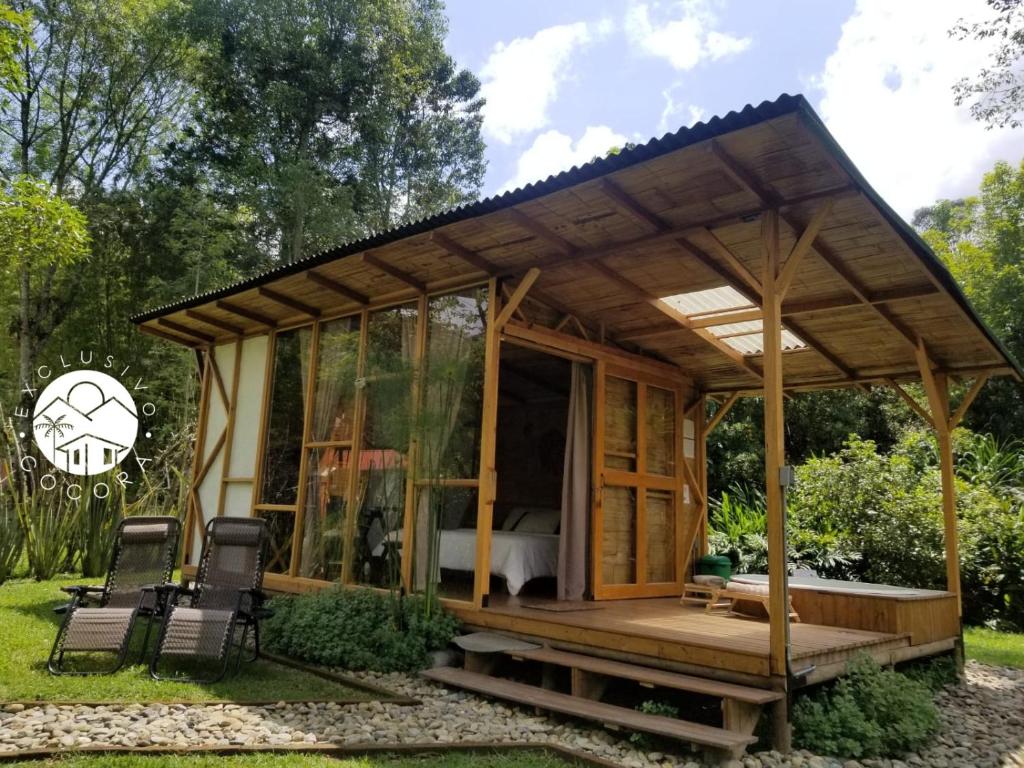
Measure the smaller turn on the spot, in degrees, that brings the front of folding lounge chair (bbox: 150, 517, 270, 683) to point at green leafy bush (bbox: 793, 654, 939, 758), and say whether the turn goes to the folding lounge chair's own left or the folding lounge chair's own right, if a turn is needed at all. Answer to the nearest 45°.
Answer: approximately 90° to the folding lounge chair's own left

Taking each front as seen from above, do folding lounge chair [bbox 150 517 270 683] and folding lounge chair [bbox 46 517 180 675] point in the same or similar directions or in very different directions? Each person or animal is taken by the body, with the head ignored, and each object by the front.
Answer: same or similar directions

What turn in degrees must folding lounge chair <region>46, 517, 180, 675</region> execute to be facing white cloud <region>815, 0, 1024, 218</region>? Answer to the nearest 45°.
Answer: approximately 135° to its left

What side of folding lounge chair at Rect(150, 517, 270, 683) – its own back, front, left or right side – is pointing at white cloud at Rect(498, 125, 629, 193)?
back

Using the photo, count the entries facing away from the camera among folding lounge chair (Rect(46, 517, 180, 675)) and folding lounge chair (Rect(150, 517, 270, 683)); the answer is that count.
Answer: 0

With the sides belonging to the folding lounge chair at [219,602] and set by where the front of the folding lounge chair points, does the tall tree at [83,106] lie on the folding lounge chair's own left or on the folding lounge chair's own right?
on the folding lounge chair's own right

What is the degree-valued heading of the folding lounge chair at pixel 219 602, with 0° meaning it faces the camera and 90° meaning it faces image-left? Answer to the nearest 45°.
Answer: approximately 45°

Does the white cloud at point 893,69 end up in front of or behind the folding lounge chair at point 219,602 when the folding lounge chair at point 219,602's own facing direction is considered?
behind

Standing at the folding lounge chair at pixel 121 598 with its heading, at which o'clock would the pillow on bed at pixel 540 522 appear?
The pillow on bed is roughly at 7 o'clock from the folding lounge chair.

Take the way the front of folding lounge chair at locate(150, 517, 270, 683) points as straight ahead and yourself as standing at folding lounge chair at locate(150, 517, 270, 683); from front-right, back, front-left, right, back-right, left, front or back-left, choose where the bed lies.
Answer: back-left

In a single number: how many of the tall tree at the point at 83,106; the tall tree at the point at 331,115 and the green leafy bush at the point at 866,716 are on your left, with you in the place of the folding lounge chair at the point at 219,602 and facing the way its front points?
1

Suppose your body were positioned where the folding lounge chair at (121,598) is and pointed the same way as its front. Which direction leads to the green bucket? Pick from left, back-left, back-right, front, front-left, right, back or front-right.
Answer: back-left

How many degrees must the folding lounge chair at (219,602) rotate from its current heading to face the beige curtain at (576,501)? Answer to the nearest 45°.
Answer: approximately 135° to its left

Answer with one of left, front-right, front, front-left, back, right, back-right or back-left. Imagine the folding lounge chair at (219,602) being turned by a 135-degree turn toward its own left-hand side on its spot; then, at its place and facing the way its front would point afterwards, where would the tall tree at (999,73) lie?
front

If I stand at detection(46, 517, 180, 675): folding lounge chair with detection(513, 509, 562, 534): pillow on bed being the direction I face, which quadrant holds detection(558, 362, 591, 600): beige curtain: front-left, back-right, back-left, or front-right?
front-right
